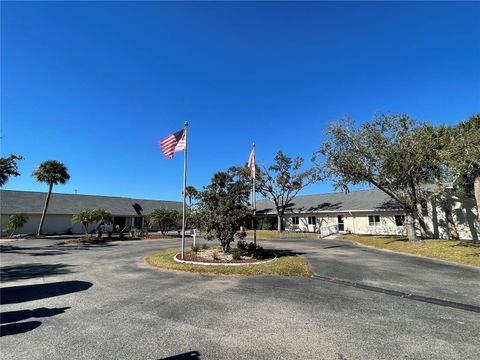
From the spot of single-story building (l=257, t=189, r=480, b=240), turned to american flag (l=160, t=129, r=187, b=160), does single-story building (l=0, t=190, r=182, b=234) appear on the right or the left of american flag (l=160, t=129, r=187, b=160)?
right

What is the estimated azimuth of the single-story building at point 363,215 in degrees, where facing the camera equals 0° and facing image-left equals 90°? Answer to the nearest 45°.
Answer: approximately 45°

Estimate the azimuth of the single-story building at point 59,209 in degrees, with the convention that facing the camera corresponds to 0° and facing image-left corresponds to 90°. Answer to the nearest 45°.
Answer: approximately 315°
